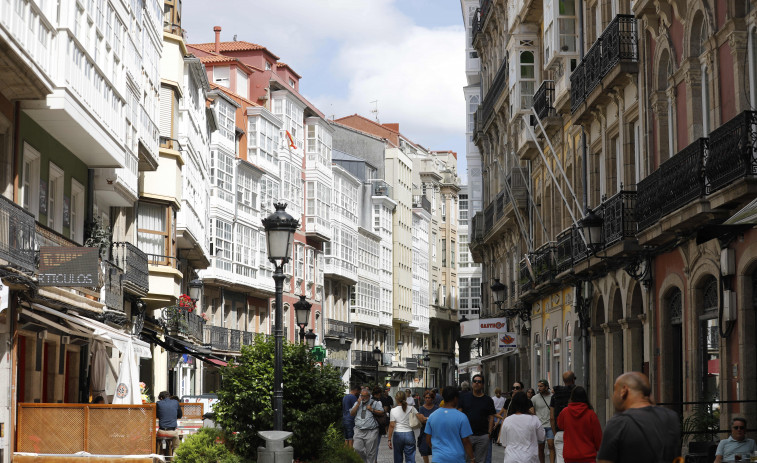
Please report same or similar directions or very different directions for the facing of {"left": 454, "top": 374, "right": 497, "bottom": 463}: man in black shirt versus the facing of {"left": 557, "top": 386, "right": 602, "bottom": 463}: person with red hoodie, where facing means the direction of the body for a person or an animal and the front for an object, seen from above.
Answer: very different directions

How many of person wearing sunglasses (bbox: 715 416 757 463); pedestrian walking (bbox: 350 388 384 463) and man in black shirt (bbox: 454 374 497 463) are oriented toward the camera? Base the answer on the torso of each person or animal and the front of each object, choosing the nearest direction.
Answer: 3

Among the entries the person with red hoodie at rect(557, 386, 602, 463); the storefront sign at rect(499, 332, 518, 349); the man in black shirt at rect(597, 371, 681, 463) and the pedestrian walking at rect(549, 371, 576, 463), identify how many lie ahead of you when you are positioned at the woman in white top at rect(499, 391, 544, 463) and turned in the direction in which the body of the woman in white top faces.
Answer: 2

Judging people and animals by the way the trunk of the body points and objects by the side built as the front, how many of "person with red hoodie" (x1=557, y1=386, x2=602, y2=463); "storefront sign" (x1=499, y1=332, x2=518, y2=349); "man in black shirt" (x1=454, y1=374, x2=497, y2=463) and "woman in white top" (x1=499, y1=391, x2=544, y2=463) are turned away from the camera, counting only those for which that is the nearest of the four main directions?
2

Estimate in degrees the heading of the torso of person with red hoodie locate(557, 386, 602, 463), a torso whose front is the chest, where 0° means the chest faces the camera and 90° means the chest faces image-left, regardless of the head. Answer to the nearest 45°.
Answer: approximately 180°

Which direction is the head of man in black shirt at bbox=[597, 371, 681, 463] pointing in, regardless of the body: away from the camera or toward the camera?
away from the camera

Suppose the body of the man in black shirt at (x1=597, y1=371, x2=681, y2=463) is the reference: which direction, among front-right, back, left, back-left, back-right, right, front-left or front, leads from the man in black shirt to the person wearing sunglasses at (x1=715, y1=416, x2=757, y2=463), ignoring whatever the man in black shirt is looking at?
front-right

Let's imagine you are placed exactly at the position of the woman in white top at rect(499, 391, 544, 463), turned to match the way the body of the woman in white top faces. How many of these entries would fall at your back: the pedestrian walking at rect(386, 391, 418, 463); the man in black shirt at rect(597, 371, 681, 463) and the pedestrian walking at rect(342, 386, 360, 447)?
1

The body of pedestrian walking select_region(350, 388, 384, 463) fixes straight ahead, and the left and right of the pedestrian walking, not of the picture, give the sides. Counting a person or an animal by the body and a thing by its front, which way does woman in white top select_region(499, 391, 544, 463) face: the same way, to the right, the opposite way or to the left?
the opposite way

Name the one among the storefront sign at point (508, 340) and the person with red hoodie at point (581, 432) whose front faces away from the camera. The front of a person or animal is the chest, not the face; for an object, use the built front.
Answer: the person with red hoodie

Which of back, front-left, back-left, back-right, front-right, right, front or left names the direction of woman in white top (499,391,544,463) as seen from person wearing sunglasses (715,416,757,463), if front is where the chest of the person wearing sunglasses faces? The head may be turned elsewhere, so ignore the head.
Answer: front-right

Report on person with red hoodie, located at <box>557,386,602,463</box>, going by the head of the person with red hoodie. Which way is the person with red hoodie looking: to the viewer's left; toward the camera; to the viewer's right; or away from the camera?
away from the camera

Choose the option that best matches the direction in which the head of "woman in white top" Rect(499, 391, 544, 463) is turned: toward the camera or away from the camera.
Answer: away from the camera
